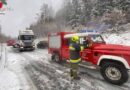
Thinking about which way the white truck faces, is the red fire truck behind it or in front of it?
in front

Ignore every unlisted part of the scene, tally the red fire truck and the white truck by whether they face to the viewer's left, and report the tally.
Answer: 0

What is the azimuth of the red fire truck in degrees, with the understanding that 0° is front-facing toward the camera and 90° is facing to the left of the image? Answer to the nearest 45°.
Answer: approximately 315°

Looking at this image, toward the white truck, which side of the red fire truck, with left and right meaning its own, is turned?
back

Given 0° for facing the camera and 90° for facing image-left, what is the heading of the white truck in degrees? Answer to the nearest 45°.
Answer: approximately 0°
